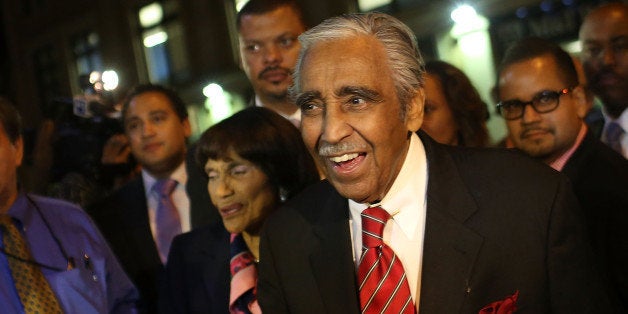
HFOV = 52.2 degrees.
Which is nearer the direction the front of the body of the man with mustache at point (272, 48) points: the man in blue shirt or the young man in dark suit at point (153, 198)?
the man in blue shirt

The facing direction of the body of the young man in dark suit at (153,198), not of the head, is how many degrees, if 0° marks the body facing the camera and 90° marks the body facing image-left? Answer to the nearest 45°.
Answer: approximately 0°

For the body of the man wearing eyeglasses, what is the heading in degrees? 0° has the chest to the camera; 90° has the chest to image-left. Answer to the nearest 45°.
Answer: approximately 45°

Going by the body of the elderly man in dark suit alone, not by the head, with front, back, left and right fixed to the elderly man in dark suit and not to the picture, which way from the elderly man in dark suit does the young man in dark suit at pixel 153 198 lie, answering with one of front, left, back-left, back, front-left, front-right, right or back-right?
right

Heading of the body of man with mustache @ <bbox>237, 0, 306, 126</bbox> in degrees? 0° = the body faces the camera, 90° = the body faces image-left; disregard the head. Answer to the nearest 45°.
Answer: approximately 0°

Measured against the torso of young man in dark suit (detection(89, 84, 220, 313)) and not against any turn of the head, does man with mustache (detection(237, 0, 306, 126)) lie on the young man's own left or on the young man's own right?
on the young man's own left

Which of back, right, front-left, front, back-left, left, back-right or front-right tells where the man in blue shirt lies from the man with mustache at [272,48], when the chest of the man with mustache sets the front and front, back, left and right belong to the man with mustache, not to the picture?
front-right

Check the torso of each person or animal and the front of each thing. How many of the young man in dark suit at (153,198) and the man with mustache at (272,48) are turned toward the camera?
2

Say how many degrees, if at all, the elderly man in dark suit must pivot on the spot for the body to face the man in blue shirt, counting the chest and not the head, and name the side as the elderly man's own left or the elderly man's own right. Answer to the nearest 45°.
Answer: approximately 45° to the elderly man's own right

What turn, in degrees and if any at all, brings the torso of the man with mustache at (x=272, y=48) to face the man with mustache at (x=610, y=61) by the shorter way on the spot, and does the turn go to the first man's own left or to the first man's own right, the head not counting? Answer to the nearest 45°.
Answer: approximately 90° to the first man's own left

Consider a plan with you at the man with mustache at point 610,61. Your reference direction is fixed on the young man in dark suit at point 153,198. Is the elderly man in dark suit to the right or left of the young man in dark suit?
left

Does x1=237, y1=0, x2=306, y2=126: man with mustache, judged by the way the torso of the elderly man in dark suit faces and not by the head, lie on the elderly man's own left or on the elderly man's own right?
on the elderly man's own right
